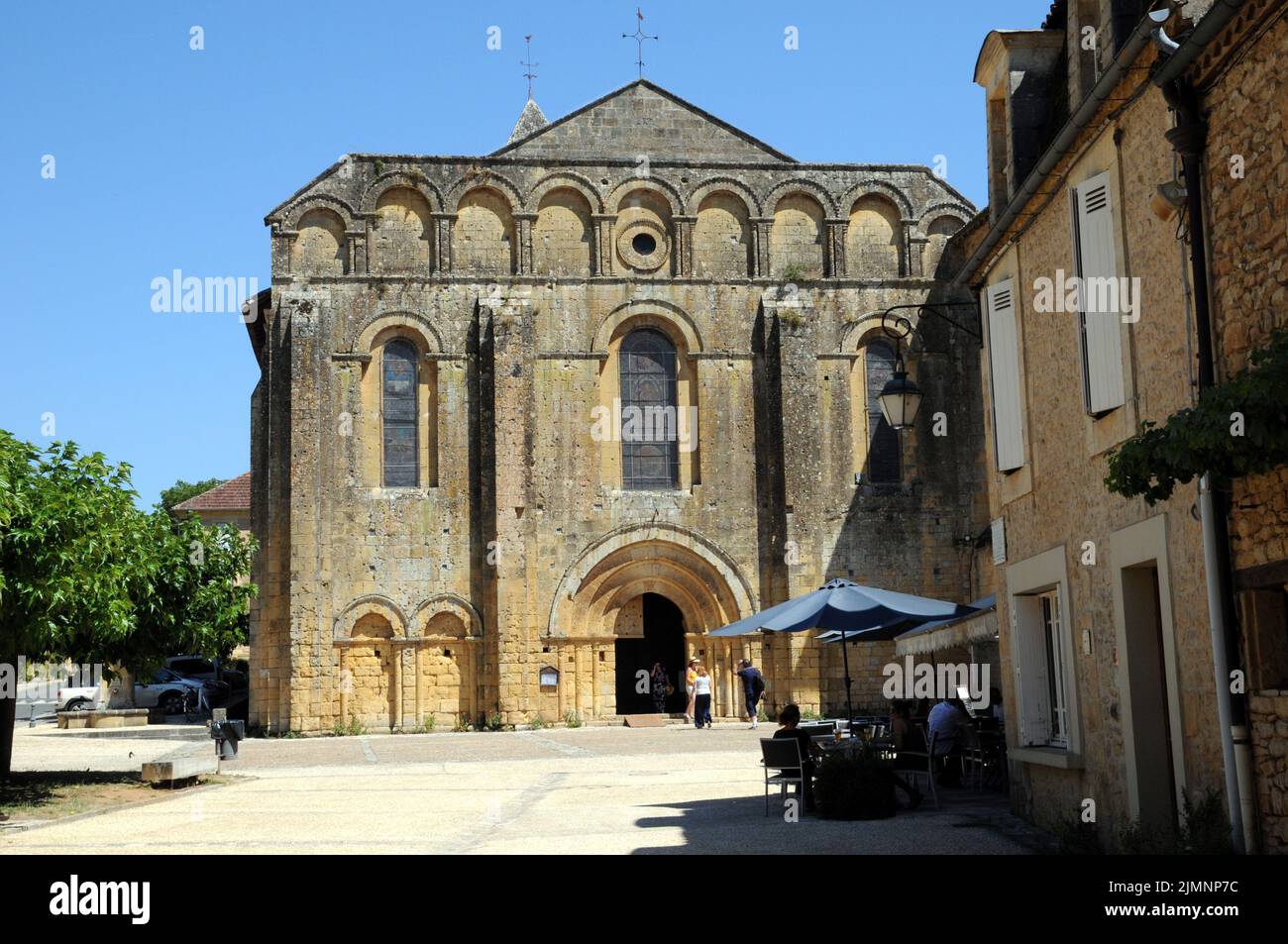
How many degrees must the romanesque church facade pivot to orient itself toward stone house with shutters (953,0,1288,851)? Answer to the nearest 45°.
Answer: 0° — it already faces it

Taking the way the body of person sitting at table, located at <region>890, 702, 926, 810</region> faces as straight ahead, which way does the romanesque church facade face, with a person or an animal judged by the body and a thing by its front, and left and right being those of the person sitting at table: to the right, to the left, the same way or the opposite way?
to the left

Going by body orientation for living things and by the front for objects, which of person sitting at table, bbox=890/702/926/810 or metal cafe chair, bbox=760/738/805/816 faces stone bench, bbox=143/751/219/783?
the person sitting at table

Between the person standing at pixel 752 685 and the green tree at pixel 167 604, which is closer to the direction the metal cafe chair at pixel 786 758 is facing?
the person standing

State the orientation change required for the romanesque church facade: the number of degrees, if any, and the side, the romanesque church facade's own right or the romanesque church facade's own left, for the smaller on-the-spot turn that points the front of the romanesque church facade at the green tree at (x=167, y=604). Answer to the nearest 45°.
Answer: approximately 45° to the romanesque church facade's own right

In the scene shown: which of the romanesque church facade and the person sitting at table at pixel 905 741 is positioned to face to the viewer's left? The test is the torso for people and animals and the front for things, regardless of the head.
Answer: the person sitting at table

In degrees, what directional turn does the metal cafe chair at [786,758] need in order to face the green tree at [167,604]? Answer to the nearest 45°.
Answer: approximately 90° to its left

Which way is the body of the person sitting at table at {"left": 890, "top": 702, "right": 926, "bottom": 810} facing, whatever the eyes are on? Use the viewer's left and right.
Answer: facing to the left of the viewer

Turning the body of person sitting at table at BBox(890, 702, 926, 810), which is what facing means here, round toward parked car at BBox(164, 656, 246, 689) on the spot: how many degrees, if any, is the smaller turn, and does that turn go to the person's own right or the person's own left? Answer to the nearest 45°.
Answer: approximately 45° to the person's own right

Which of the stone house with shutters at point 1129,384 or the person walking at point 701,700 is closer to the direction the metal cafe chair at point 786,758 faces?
the person walking
